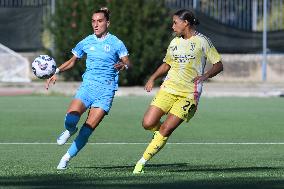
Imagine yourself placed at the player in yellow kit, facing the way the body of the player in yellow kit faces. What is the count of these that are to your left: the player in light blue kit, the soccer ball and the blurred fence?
0

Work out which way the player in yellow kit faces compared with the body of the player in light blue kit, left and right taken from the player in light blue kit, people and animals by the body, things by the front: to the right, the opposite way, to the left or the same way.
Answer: the same way

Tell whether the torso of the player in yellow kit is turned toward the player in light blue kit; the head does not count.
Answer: no

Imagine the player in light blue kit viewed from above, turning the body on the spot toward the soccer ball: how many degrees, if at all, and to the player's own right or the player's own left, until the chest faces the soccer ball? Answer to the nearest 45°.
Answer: approximately 45° to the player's own right

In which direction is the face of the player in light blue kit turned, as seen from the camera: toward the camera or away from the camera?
toward the camera

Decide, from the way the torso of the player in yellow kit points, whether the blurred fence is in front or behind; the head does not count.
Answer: behind

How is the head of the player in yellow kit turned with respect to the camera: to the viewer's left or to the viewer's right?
to the viewer's left

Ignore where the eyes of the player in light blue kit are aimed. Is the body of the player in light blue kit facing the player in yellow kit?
no

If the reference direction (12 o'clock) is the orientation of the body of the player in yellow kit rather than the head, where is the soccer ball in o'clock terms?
The soccer ball is roughly at 2 o'clock from the player in yellow kit.

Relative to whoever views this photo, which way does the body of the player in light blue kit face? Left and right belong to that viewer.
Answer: facing the viewer and to the left of the viewer

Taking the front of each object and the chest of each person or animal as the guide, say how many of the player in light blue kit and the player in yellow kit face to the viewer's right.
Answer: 0

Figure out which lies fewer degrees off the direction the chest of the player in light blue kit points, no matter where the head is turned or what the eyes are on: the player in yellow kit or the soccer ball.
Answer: the soccer ball
